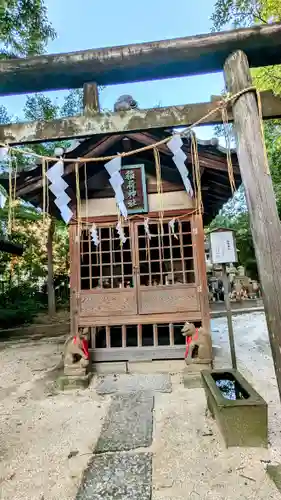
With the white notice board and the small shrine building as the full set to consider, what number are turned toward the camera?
2

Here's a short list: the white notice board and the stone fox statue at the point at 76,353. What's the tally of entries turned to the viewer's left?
0

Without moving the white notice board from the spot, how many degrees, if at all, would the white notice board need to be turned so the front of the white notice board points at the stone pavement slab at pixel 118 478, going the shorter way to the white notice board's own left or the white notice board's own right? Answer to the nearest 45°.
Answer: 0° — it already faces it

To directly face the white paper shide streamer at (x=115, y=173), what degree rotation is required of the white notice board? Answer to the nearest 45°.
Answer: approximately 45° to its right

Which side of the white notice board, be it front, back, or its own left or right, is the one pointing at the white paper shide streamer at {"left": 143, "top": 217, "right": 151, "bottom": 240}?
right

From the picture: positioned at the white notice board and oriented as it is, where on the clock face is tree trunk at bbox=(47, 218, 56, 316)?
The tree trunk is roughly at 4 o'clock from the white notice board.

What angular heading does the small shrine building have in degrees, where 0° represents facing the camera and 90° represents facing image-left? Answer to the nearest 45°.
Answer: approximately 0°
